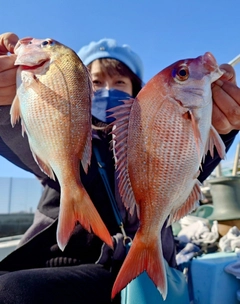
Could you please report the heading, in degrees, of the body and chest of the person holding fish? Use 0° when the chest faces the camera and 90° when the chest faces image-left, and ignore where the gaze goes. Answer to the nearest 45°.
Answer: approximately 0°
